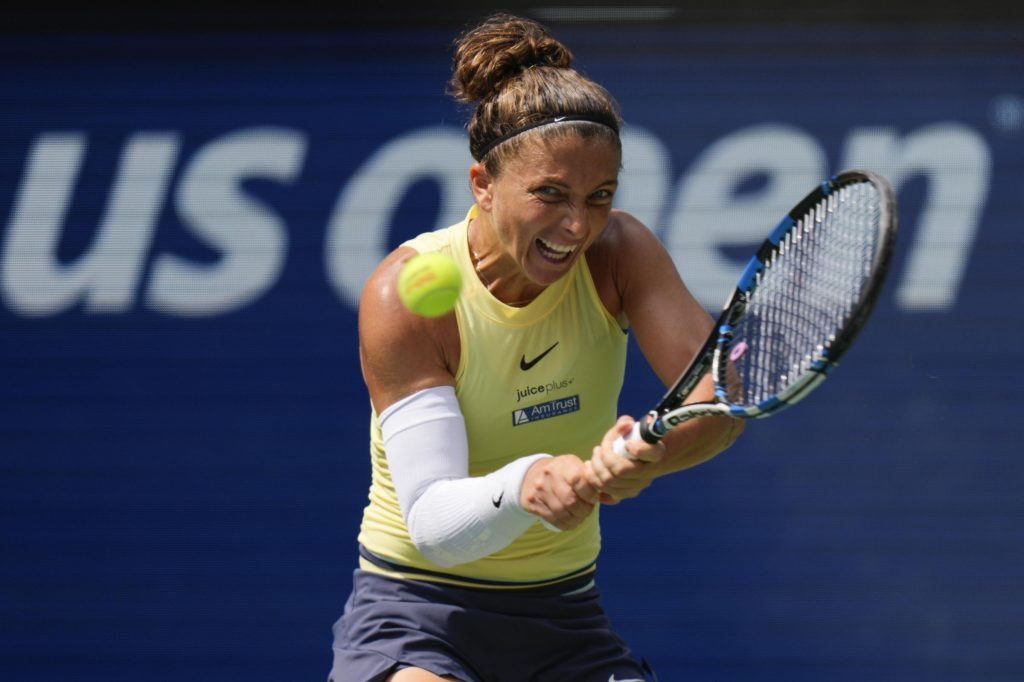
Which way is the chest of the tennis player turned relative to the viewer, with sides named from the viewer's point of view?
facing the viewer and to the right of the viewer
